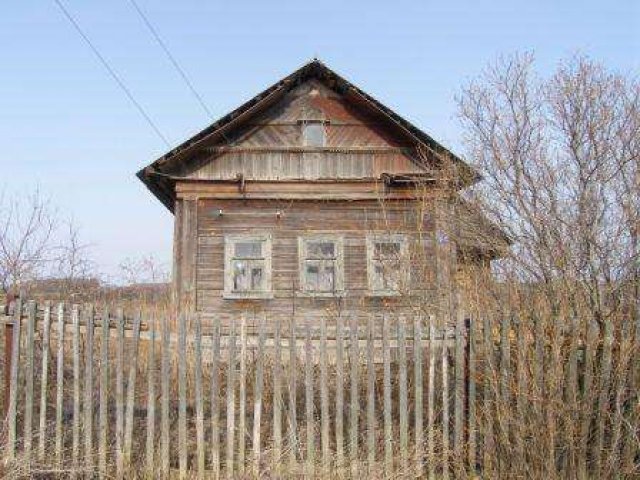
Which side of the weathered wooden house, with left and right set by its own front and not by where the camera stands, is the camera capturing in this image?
front

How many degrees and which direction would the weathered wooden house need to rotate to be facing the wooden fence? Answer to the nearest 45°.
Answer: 0° — it already faces it
